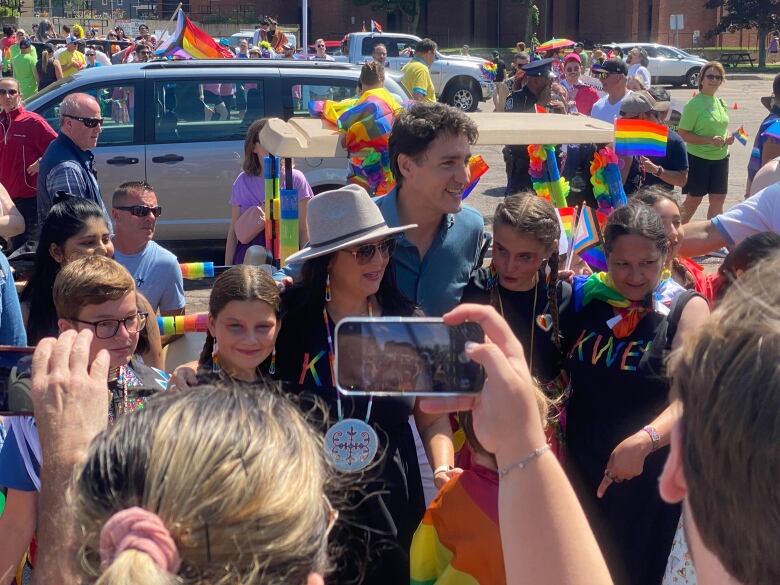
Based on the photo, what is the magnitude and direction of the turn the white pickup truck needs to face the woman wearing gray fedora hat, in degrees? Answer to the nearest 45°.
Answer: approximately 90° to its right

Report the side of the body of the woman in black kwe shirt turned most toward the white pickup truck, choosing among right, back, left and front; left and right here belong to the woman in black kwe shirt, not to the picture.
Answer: back

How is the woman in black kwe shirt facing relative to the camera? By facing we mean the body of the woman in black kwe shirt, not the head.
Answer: toward the camera

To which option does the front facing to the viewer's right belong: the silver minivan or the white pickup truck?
the white pickup truck

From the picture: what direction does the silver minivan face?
to the viewer's left

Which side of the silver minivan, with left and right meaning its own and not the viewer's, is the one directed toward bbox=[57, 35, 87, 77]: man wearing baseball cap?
right

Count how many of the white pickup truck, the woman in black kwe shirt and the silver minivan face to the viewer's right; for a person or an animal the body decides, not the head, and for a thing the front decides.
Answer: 1

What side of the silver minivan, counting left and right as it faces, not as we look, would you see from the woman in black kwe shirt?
left

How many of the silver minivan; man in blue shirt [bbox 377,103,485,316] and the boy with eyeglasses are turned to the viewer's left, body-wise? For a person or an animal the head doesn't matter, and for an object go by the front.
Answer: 1

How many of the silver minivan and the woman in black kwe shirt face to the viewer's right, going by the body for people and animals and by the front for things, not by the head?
0

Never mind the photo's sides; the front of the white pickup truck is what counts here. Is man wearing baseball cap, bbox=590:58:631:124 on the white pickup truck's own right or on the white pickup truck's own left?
on the white pickup truck's own right

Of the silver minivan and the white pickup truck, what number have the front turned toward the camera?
0

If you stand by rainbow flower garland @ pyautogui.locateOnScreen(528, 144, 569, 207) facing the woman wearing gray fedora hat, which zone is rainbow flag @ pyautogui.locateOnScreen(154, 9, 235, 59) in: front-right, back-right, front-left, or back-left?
back-right

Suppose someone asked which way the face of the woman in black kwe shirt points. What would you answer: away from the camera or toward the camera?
toward the camera

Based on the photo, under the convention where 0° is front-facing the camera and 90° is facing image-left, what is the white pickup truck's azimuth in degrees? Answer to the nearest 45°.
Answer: approximately 270°

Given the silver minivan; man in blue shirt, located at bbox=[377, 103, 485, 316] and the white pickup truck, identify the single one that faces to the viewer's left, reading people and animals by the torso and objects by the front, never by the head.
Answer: the silver minivan

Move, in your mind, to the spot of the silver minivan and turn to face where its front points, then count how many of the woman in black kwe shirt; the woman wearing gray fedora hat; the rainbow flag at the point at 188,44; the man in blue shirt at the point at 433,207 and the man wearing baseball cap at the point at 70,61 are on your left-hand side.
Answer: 3
